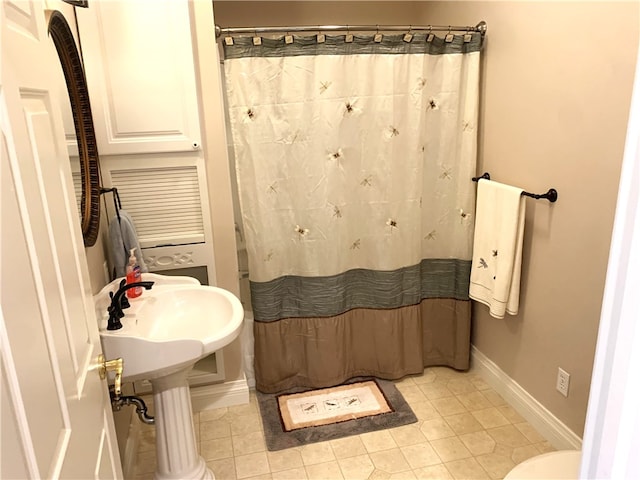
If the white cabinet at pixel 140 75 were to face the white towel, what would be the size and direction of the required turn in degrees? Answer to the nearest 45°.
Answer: approximately 90° to its left

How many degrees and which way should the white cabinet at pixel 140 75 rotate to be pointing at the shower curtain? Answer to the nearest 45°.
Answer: approximately 90° to its left

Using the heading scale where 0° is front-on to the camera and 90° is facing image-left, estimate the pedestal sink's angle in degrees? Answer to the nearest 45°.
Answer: approximately 270°

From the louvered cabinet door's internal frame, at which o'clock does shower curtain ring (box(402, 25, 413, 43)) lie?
The shower curtain ring is roughly at 9 o'clock from the louvered cabinet door.
